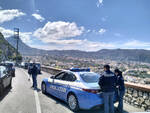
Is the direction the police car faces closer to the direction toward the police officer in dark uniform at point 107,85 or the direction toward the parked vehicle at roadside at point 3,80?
the parked vehicle at roadside

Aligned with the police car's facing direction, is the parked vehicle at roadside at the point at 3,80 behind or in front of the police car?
in front

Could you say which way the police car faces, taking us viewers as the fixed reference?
facing away from the viewer and to the left of the viewer

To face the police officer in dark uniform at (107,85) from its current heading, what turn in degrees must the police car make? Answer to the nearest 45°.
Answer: approximately 180°
